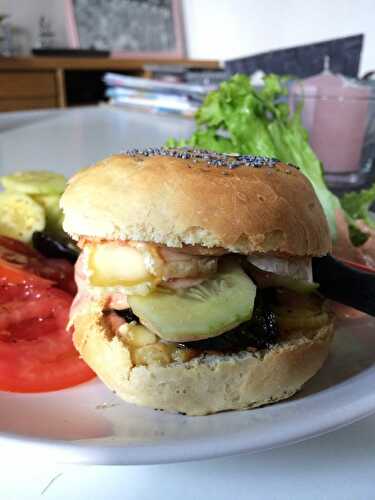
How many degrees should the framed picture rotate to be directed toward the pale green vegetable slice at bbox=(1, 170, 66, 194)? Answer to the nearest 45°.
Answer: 0° — it already faces it

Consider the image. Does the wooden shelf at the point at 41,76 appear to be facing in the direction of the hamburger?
yes

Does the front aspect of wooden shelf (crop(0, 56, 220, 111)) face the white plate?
yes

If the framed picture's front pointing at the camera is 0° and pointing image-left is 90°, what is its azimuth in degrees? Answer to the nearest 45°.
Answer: approximately 0°

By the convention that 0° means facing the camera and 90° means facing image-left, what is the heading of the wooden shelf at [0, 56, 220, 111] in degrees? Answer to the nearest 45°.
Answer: approximately 0°

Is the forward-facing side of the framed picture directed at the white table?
yes

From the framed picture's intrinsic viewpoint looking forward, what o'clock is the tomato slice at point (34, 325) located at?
The tomato slice is roughly at 12 o'clock from the framed picture.
